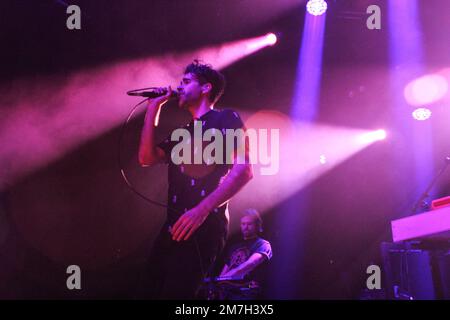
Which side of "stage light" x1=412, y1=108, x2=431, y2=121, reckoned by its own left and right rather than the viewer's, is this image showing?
front

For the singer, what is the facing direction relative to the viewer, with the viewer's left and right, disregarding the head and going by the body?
facing the viewer and to the left of the viewer

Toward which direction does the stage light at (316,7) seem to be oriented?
toward the camera

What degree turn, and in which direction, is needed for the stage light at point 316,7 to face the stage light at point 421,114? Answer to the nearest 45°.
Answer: approximately 135° to its left

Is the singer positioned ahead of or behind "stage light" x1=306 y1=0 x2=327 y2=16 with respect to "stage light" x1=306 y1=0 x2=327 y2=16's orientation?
ahead

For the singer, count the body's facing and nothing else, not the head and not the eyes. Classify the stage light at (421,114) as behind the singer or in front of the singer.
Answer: behind

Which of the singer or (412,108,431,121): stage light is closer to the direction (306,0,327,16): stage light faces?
the singer

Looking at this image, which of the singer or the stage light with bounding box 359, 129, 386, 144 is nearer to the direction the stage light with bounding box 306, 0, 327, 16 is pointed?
the singer

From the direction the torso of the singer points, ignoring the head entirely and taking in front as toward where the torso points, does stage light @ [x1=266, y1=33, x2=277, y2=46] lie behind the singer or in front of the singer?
behind
